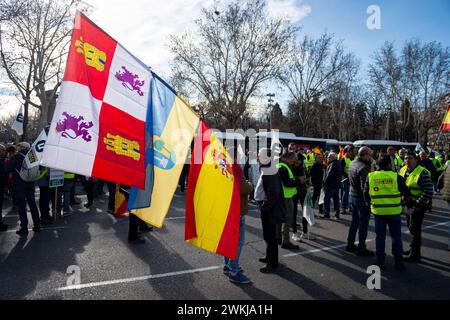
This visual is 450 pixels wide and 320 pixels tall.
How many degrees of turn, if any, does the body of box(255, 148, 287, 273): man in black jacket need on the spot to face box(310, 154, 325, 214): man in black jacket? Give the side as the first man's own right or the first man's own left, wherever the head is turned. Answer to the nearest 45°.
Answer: approximately 90° to the first man's own right

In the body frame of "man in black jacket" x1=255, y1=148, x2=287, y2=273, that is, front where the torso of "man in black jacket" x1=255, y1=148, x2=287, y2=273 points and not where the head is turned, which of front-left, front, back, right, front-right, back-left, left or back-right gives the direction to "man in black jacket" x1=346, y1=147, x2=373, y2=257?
back-right

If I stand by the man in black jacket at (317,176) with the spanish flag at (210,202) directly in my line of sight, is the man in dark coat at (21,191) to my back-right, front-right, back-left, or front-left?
front-right

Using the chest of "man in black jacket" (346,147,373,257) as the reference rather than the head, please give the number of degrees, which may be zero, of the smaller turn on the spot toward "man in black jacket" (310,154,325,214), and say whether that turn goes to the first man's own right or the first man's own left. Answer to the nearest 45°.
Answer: approximately 90° to the first man's own left

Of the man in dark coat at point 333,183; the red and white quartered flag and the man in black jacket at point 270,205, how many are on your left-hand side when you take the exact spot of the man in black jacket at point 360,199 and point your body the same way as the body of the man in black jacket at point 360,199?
1

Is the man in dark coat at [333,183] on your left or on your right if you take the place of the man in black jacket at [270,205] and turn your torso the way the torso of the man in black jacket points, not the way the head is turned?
on your right
